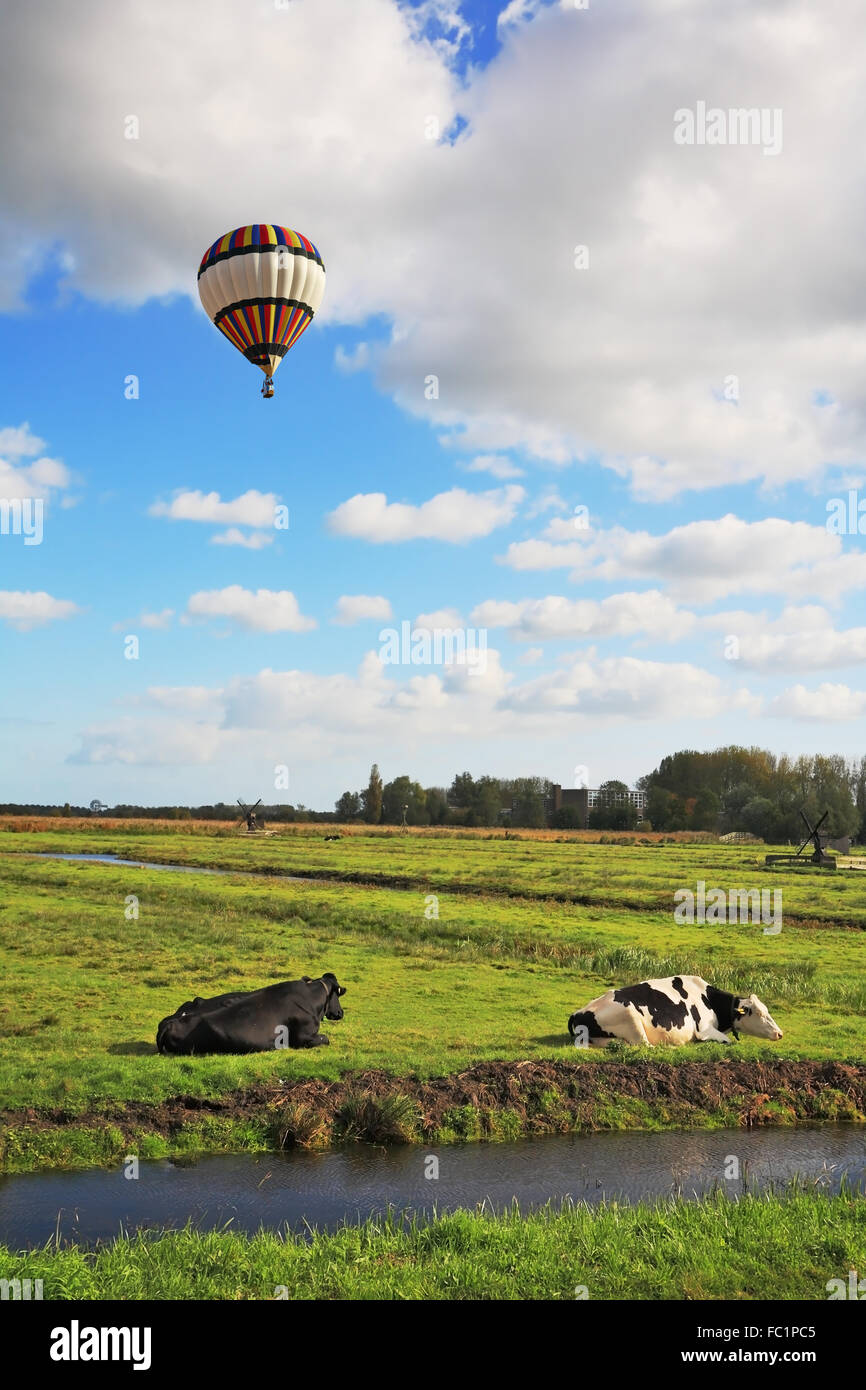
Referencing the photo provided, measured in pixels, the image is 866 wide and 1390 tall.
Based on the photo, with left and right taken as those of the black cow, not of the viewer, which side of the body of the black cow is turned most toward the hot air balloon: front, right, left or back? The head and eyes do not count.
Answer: left

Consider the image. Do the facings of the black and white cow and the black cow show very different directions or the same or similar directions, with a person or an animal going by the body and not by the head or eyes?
same or similar directions

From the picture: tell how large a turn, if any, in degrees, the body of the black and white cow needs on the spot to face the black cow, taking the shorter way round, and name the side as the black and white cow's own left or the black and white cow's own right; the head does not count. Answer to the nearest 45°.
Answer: approximately 135° to the black and white cow's own right

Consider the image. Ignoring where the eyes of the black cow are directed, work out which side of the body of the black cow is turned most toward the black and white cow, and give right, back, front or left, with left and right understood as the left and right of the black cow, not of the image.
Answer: front

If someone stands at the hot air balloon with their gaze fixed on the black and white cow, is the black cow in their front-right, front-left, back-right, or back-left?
front-right

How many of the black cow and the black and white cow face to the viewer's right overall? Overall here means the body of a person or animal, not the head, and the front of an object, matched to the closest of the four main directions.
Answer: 2

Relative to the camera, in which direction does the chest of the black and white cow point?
to the viewer's right

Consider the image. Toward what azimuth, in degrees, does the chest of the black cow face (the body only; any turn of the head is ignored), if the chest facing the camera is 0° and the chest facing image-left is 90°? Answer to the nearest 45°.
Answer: approximately 270°

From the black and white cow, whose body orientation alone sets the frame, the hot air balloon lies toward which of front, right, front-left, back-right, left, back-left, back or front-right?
back-left
